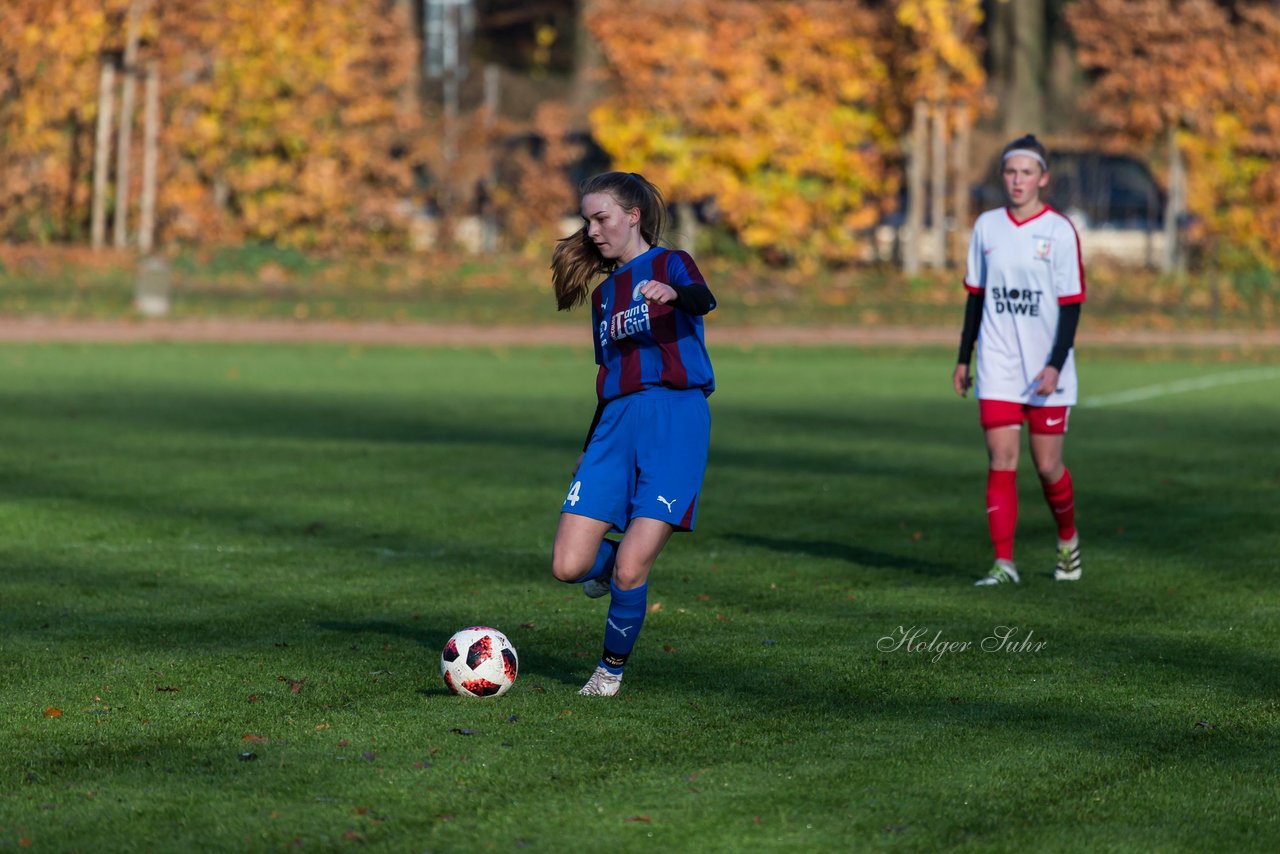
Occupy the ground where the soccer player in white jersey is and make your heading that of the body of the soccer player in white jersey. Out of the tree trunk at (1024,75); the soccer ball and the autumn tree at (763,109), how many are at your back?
2

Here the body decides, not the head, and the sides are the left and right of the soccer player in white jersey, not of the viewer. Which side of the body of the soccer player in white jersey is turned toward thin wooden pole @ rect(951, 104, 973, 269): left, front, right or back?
back

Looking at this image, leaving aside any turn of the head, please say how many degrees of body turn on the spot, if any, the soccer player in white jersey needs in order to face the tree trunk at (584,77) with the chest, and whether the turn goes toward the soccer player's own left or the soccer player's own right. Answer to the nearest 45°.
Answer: approximately 180°

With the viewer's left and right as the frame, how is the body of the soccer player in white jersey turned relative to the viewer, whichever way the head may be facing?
facing the viewer

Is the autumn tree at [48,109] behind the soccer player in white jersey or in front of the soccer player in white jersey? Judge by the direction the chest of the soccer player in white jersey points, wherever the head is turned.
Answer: behind

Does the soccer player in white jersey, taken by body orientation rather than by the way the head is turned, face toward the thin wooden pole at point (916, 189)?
no

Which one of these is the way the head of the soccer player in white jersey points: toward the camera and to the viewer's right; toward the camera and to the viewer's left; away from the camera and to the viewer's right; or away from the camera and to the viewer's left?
toward the camera and to the viewer's left

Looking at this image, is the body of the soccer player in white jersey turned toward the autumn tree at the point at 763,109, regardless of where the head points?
no

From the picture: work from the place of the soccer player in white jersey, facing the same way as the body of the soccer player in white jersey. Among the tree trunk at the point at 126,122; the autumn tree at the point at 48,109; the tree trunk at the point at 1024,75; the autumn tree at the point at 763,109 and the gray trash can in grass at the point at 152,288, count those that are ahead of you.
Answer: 0

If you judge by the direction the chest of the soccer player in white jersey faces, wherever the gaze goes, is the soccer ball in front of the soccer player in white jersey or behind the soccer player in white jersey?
in front

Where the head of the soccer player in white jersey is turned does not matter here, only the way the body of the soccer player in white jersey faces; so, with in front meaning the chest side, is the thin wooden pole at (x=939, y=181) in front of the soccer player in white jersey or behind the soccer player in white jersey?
behind

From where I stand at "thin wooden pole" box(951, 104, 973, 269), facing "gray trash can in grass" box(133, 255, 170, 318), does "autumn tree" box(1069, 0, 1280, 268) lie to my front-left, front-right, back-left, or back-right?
back-left

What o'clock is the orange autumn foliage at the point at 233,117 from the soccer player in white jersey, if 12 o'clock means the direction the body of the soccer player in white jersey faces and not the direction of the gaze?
The orange autumn foliage is roughly at 5 o'clock from the soccer player in white jersey.

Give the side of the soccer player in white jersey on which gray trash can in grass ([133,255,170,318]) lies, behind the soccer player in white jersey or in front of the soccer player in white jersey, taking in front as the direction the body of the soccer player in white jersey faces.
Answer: behind

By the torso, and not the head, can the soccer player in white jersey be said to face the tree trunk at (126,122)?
no
